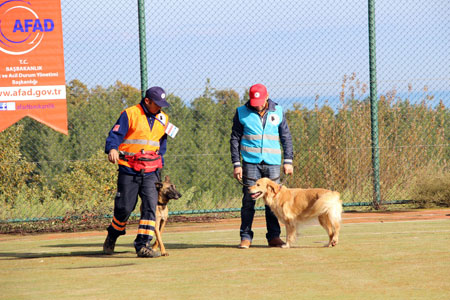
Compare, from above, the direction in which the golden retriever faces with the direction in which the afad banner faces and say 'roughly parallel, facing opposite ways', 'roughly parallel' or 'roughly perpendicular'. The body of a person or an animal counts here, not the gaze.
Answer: roughly perpendicular

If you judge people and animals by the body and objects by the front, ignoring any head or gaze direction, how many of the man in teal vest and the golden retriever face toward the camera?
1

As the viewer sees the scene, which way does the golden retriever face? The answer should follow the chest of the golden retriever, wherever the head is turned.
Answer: to the viewer's left

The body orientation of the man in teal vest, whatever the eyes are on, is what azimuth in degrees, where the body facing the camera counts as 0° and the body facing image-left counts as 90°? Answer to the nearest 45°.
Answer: approximately 0°

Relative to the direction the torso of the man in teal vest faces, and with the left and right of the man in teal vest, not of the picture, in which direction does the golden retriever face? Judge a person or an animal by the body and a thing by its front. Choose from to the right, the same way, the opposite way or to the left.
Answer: to the right

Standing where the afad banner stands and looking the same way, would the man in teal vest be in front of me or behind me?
in front

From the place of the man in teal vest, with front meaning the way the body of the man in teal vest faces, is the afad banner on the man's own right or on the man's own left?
on the man's own right

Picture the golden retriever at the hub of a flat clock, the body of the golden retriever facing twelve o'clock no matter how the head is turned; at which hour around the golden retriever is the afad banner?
The afad banner is roughly at 1 o'clock from the golden retriever.

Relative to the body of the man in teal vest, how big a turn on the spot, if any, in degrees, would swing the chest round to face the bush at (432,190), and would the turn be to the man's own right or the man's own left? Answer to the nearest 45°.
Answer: approximately 135° to the man's own left

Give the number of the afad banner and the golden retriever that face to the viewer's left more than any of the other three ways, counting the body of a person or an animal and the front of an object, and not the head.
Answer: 1

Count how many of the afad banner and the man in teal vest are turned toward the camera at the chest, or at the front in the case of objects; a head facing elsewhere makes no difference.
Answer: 2
